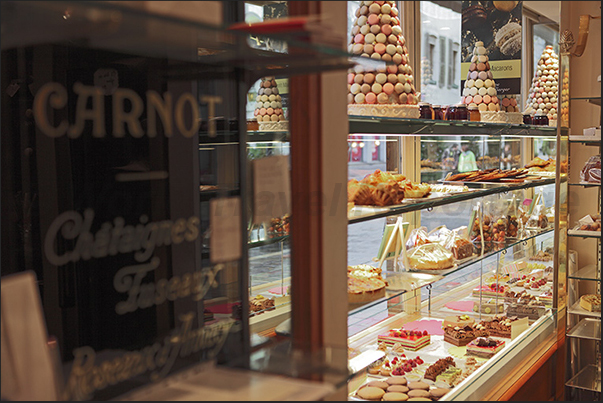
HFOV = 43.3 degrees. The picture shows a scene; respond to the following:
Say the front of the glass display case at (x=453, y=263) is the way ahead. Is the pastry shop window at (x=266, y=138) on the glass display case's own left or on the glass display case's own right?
on the glass display case's own right

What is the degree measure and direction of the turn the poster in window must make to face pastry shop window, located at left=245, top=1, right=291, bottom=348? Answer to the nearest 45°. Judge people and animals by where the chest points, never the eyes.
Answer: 0° — it already faces it

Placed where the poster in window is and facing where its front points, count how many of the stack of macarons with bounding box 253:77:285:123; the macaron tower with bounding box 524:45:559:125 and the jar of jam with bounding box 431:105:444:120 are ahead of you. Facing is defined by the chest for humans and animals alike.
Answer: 2

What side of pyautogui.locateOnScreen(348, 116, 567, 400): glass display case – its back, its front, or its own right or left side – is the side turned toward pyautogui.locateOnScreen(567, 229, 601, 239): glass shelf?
left
